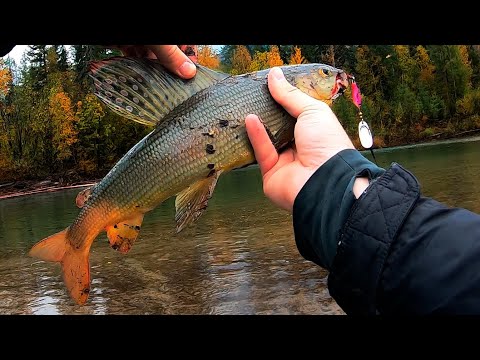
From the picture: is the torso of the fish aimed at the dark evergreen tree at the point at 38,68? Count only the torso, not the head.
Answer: no

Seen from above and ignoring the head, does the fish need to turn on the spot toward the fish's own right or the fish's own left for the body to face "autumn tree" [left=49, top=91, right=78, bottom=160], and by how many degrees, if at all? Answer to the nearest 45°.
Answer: approximately 90° to the fish's own left

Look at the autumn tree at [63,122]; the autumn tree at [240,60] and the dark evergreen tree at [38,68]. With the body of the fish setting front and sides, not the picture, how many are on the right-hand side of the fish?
0

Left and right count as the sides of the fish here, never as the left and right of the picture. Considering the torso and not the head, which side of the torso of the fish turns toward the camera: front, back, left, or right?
right

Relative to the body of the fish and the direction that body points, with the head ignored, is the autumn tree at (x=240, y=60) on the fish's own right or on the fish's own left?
on the fish's own left
